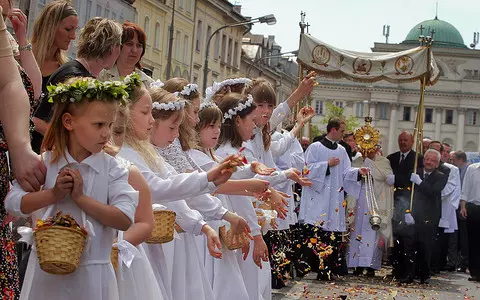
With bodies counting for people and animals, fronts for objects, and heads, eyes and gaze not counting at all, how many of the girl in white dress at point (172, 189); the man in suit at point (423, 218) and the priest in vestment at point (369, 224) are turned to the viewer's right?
1

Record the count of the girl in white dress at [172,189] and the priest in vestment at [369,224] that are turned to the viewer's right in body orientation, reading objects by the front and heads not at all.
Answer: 1

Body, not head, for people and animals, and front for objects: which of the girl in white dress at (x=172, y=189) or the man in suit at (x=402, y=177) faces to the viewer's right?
the girl in white dress

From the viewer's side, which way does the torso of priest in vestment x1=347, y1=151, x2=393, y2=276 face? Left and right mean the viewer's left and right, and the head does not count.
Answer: facing the viewer and to the left of the viewer

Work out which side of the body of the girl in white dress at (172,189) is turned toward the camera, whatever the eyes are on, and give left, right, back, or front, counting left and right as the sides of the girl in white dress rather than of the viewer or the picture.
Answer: right

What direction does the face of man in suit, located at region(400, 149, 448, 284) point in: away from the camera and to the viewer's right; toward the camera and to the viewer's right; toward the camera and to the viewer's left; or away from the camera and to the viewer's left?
toward the camera and to the viewer's left

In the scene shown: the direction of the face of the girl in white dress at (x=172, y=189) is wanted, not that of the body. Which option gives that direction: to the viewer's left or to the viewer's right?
to the viewer's right

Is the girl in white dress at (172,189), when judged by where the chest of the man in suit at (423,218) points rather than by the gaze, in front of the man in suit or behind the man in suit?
in front

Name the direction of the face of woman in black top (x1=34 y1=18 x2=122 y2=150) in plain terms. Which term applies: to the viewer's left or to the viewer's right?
to the viewer's right
